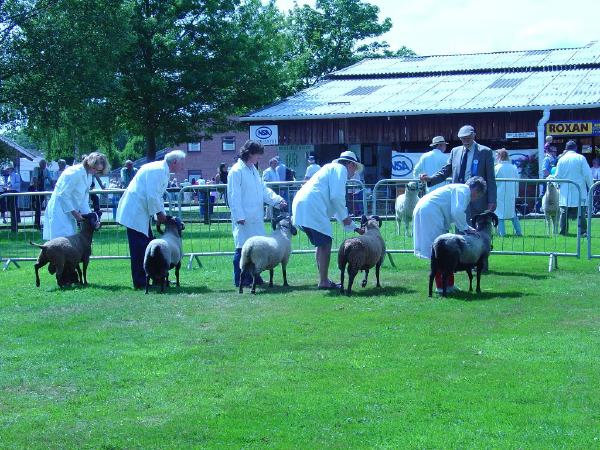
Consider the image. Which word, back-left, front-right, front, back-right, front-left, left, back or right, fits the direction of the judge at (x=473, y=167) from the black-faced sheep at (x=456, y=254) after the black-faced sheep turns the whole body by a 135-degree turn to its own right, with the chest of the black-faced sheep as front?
back

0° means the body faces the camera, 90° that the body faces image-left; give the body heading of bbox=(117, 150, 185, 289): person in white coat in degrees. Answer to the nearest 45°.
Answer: approximately 270°

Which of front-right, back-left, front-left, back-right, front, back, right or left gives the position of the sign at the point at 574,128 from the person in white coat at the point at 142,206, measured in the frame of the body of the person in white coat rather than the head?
front-left

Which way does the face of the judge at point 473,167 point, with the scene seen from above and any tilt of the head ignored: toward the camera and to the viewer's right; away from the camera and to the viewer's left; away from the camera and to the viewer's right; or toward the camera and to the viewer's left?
toward the camera and to the viewer's left

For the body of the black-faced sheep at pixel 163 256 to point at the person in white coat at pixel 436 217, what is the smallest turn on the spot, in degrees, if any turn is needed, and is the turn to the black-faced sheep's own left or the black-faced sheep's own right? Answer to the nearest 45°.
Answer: approximately 45° to the black-faced sheep's own right

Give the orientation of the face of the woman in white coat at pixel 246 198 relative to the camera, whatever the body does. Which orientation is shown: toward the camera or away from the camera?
toward the camera

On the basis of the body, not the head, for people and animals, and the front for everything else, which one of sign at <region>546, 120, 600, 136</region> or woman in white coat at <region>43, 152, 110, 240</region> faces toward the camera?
the sign

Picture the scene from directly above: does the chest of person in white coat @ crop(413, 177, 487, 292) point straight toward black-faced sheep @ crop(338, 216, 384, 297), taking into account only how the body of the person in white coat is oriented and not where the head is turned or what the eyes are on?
no

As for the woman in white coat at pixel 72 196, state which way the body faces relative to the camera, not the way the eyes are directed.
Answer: to the viewer's right

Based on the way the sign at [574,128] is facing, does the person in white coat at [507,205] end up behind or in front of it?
in front

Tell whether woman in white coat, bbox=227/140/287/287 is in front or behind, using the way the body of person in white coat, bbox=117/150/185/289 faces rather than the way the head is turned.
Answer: in front

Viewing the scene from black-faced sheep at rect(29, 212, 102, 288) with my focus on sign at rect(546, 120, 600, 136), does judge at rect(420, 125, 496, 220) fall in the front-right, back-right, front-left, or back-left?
front-right

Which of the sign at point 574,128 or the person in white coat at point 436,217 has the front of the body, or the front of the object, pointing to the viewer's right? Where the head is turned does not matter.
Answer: the person in white coat
